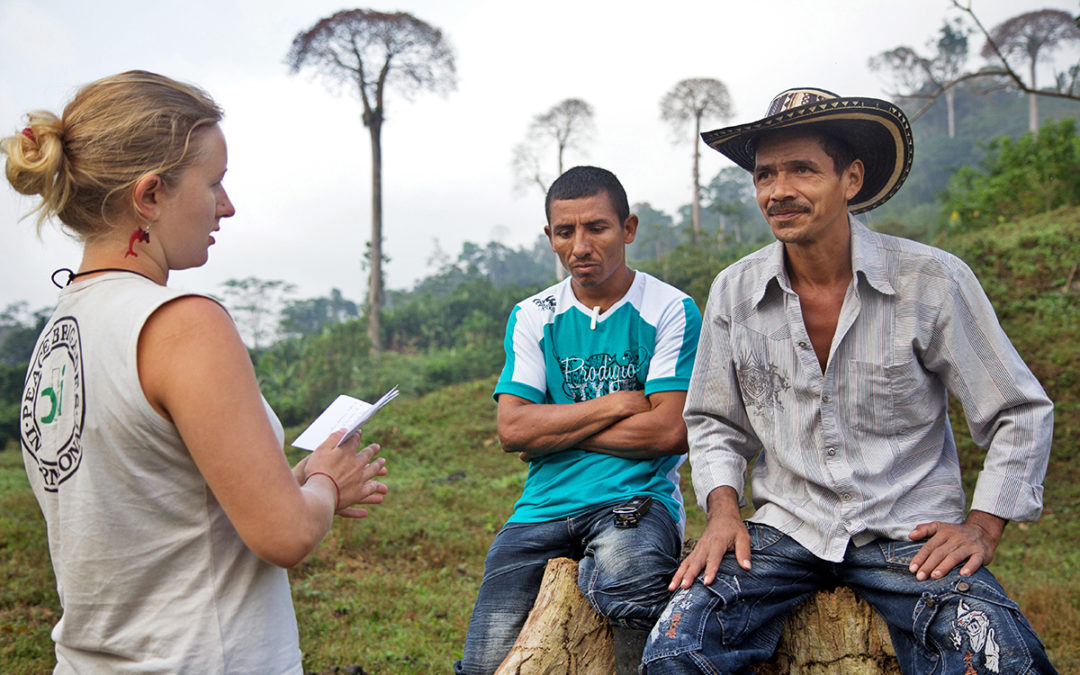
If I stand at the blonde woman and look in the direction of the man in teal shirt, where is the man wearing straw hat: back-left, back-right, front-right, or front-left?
front-right

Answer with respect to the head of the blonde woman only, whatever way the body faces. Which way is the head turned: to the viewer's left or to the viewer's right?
to the viewer's right

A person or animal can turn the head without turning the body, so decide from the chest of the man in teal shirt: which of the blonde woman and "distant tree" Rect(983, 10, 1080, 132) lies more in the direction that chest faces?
the blonde woman

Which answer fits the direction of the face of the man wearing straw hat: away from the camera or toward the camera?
toward the camera

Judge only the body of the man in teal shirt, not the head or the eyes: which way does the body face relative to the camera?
toward the camera

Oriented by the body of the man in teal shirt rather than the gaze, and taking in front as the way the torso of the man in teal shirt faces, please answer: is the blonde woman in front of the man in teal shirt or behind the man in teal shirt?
in front

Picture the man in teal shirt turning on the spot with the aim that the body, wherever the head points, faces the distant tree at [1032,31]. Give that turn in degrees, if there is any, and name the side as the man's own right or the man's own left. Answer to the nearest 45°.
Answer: approximately 135° to the man's own left
